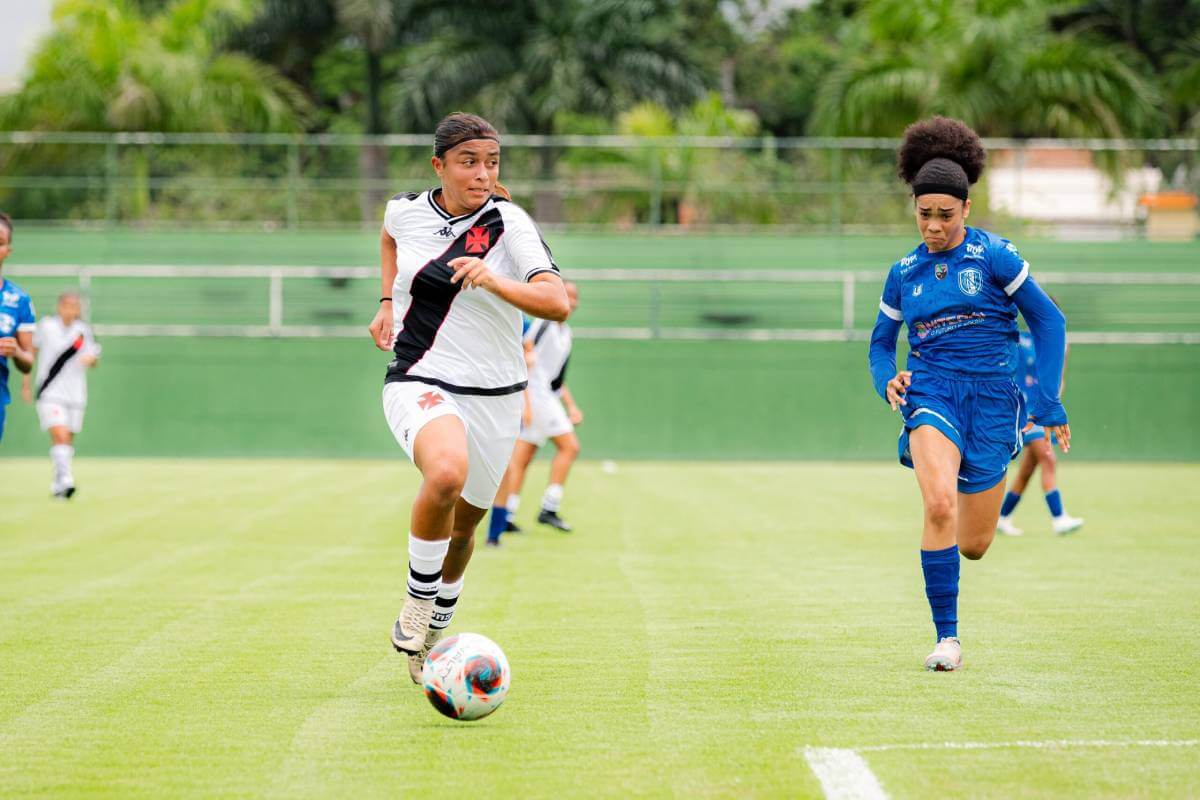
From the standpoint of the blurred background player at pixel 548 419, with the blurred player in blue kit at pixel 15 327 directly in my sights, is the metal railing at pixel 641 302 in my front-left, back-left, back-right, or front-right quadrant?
back-right

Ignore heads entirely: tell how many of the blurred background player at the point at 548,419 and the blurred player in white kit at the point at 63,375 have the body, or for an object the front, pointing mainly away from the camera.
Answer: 0

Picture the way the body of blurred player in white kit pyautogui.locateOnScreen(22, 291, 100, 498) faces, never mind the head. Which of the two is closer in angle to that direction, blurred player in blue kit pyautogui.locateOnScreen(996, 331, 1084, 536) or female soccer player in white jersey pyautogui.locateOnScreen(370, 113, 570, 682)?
the female soccer player in white jersey

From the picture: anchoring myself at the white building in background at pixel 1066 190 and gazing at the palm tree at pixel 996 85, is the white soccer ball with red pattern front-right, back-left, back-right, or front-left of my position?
back-left

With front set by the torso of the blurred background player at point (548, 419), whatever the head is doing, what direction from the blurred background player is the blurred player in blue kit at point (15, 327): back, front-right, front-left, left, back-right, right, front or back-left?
right

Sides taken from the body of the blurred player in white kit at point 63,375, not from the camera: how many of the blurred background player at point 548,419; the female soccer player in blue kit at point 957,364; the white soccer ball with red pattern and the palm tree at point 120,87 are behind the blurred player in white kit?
1

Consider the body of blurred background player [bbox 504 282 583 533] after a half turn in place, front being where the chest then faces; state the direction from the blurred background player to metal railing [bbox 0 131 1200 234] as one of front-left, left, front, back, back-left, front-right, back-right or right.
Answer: front-right
